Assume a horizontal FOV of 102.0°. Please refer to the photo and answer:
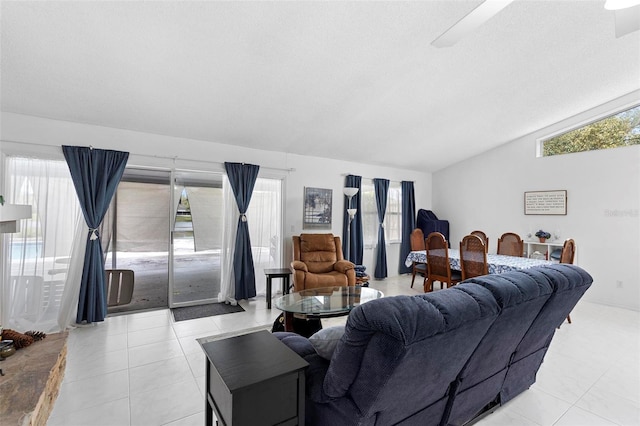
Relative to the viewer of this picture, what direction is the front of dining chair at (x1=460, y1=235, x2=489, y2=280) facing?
facing away from the viewer and to the right of the viewer

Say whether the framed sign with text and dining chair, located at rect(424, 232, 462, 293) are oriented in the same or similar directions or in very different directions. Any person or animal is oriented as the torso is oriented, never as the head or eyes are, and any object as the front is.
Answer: very different directions

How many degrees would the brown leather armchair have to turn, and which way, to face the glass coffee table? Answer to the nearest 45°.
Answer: approximately 45° to its right

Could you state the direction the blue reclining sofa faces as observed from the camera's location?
facing away from the viewer and to the left of the viewer

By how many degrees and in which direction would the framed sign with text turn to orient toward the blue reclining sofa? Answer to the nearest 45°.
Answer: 0° — it already faces it

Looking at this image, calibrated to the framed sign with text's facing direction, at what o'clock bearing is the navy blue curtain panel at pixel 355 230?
The navy blue curtain panel is roughly at 2 o'clock from the framed sign with text.

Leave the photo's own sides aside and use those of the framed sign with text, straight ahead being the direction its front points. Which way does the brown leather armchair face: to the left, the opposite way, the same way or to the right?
to the left

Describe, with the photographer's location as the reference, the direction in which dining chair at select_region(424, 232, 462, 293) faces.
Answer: facing away from the viewer and to the right of the viewer

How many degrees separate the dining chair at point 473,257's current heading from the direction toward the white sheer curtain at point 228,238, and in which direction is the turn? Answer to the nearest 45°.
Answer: approximately 135° to its left
